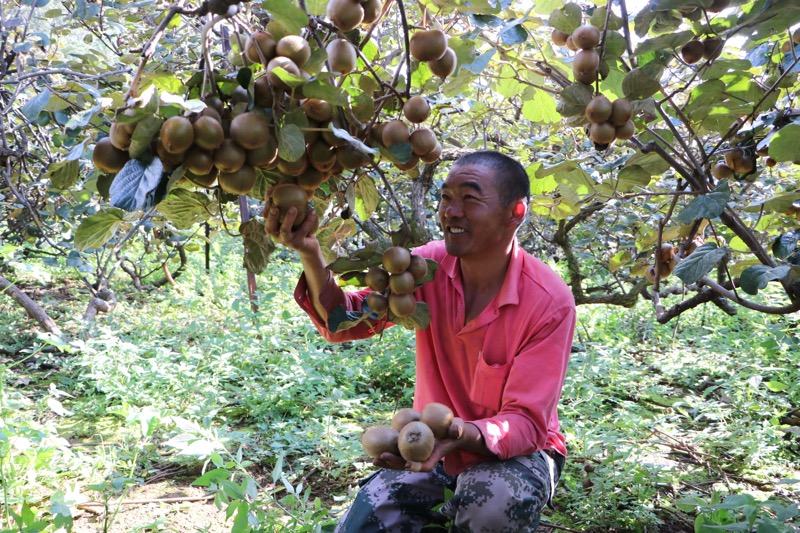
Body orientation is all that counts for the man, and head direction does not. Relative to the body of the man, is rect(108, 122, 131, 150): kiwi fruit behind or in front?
in front

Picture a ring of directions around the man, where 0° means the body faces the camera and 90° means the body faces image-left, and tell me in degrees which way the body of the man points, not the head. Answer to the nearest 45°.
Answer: approximately 45°
